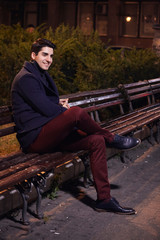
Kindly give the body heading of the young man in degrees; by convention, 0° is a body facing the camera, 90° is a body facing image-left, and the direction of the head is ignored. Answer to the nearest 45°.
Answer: approximately 270°
